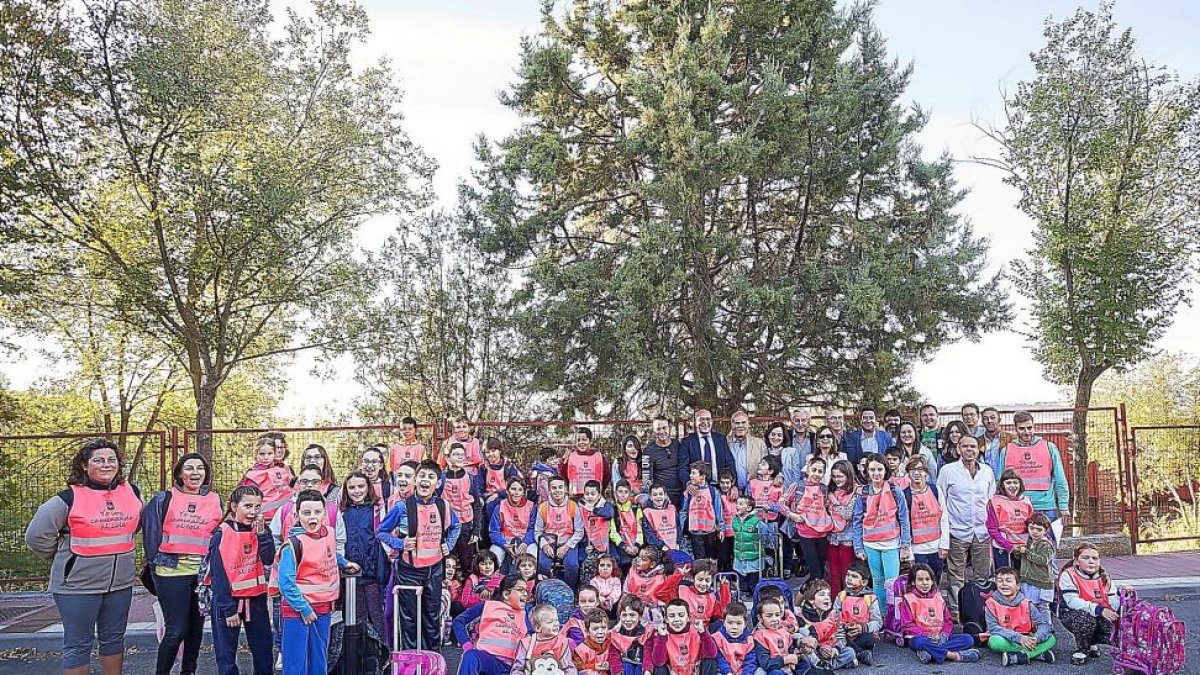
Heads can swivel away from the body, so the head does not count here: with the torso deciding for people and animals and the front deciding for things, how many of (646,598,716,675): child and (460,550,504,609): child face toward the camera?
2

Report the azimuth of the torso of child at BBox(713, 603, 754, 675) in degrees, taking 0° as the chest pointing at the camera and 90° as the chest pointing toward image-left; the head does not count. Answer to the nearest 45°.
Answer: approximately 0°

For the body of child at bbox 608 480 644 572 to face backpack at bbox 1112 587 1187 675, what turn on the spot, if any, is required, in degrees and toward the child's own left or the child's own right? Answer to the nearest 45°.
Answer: approximately 45° to the child's own left

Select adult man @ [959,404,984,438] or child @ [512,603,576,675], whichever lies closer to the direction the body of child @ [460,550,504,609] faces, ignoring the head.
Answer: the child
